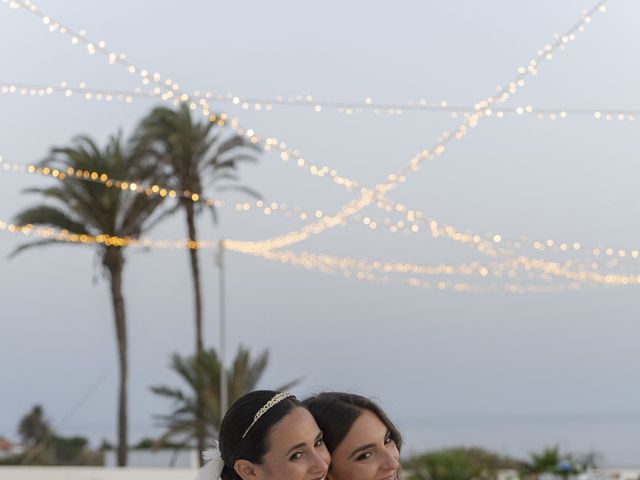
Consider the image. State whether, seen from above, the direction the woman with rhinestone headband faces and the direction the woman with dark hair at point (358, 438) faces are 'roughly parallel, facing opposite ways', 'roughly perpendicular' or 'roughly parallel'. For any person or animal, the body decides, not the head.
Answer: roughly parallel

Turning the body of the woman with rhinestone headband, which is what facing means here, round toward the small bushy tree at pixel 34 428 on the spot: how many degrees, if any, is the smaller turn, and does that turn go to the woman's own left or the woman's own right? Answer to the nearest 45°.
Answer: approximately 135° to the woman's own left

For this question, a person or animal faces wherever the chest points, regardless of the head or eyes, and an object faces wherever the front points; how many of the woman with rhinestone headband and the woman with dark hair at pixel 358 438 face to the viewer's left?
0

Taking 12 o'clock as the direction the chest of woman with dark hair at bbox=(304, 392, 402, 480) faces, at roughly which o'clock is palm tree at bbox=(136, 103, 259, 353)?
The palm tree is roughly at 7 o'clock from the woman with dark hair.

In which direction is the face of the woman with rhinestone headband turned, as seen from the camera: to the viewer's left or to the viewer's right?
to the viewer's right

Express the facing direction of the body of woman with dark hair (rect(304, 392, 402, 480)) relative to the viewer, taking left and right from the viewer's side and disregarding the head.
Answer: facing the viewer and to the right of the viewer

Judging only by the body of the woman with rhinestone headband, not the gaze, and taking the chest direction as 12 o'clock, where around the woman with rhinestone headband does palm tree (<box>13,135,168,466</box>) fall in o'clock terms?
The palm tree is roughly at 7 o'clock from the woman with rhinestone headband.
